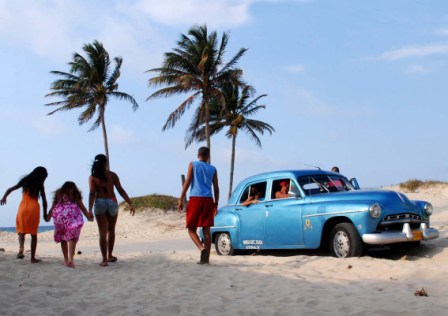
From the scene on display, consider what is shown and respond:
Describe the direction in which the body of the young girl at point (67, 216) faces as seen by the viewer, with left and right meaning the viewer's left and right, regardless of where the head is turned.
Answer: facing away from the viewer

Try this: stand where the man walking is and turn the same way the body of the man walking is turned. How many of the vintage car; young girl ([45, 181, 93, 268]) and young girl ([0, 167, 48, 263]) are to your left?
2

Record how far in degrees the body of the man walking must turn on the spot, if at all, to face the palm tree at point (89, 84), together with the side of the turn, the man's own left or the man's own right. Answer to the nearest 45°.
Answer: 0° — they already face it

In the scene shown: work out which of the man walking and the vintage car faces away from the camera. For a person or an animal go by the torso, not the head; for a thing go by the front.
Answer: the man walking

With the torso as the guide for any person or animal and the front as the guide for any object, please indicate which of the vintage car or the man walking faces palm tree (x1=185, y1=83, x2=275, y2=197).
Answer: the man walking

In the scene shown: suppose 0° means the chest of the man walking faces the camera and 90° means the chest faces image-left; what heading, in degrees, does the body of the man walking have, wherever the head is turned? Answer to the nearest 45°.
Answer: approximately 180°

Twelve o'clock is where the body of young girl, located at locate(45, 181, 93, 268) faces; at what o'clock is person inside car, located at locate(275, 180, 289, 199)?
The person inside car is roughly at 3 o'clock from the young girl.

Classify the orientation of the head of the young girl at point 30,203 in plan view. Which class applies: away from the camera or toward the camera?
away from the camera

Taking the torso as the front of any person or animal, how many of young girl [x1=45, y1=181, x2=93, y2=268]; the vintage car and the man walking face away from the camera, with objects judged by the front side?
2

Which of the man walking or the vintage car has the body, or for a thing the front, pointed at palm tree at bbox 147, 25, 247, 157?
the man walking

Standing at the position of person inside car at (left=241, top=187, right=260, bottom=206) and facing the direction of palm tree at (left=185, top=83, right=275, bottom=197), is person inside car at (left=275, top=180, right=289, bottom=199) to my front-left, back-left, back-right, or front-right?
back-right

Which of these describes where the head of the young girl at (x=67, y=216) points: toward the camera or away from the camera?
away from the camera

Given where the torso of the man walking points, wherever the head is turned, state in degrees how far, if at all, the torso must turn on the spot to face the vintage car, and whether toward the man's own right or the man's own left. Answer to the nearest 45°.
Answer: approximately 90° to the man's own right

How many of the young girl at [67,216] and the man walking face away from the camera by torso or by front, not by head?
2

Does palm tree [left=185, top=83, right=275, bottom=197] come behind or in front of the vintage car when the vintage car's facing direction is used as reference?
behind

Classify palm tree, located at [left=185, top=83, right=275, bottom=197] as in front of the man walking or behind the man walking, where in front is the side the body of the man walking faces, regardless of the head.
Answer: in front

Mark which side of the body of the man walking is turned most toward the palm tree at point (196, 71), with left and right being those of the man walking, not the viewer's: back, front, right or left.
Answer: front
